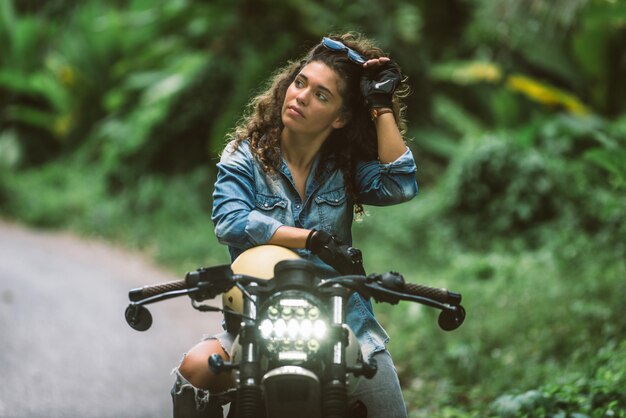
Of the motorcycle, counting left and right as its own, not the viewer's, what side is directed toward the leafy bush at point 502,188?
back

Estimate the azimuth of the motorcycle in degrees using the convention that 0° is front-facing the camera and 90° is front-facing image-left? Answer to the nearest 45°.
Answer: approximately 0°

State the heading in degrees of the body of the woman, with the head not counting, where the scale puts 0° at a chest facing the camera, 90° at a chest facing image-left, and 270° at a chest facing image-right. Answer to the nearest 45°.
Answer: approximately 0°

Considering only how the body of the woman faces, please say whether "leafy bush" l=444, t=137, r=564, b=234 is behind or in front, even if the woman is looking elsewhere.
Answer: behind
